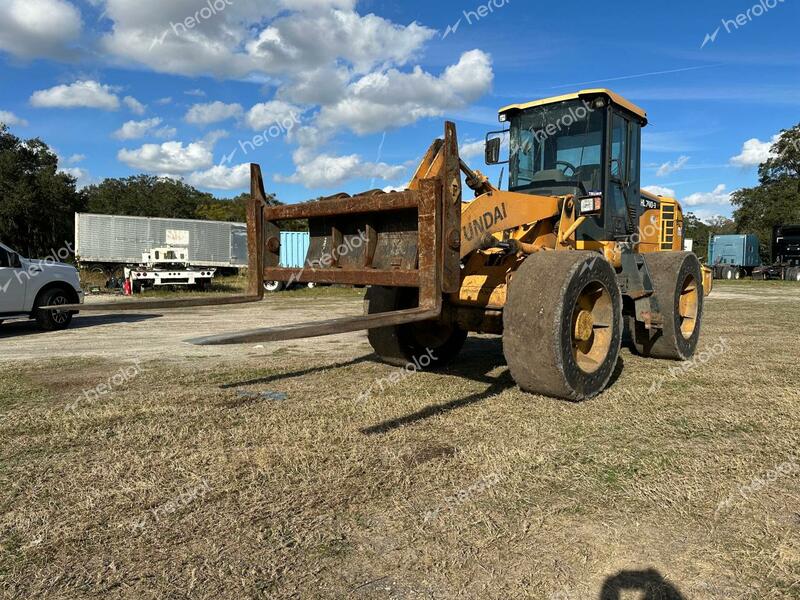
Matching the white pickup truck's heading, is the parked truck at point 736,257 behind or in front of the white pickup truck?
in front

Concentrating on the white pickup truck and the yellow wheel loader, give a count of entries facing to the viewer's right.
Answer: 1

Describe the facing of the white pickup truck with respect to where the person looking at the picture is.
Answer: facing to the right of the viewer

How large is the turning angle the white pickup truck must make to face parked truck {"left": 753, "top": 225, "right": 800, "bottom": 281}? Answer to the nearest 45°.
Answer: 0° — it already faces it

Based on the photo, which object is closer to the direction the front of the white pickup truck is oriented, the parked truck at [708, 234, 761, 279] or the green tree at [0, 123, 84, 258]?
the parked truck

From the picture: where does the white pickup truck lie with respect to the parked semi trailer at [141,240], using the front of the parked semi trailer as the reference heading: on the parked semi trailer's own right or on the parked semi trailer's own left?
on the parked semi trailer's own right

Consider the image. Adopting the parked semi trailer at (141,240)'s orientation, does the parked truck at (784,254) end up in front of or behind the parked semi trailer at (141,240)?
in front
